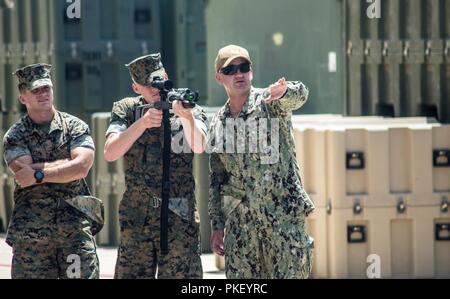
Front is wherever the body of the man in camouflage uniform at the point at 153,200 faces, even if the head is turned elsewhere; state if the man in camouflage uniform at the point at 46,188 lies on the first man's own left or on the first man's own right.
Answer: on the first man's own right

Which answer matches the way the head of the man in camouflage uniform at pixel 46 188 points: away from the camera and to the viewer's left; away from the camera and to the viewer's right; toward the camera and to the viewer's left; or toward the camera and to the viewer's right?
toward the camera and to the viewer's right

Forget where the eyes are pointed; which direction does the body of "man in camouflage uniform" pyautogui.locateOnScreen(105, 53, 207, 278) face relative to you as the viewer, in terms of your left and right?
facing the viewer

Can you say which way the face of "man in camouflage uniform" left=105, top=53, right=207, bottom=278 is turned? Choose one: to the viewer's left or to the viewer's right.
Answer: to the viewer's right

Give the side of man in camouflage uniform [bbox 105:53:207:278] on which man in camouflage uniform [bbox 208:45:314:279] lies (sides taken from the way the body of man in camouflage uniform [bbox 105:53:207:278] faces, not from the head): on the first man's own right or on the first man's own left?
on the first man's own left
